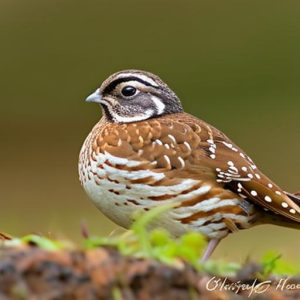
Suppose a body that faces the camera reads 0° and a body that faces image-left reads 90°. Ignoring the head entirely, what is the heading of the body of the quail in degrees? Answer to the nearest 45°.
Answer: approximately 90°
